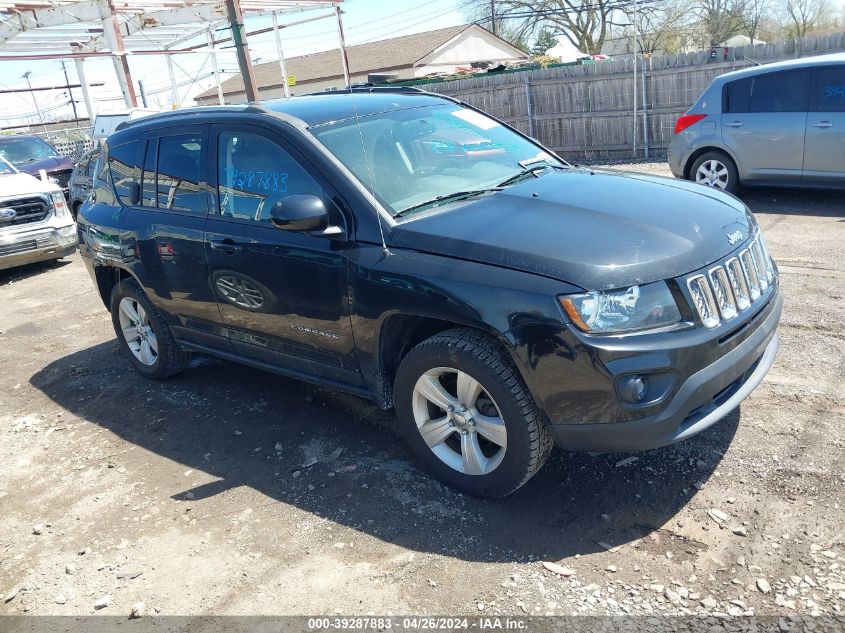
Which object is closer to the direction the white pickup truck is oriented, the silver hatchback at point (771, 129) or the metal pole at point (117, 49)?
the silver hatchback

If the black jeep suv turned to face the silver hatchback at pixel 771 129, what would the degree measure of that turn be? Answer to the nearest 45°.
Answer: approximately 90° to its left

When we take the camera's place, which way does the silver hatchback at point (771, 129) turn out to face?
facing to the right of the viewer

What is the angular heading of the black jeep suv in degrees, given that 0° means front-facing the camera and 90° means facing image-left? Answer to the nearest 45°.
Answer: approximately 315°

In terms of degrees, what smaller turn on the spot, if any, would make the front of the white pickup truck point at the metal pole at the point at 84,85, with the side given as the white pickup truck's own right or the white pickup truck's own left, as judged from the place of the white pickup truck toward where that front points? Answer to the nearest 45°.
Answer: approximately 135° to the white pickup truck's own left

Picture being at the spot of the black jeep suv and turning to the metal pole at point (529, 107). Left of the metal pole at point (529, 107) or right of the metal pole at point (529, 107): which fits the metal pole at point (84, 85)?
left

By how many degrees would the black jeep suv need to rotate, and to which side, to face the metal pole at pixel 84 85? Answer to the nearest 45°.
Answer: approximately 180°
